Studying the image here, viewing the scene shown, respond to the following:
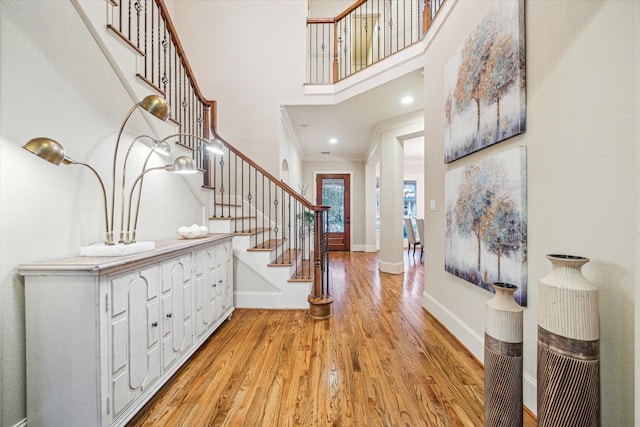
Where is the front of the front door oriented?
toward the camera

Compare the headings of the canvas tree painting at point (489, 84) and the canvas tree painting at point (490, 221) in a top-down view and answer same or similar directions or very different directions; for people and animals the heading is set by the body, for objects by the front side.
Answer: same or similar directions

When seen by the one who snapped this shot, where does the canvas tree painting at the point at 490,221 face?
facing the viewer and to the left of the viewer

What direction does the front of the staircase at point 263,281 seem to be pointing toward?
to the viewer's right

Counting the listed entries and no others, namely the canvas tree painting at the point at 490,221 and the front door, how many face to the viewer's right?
0

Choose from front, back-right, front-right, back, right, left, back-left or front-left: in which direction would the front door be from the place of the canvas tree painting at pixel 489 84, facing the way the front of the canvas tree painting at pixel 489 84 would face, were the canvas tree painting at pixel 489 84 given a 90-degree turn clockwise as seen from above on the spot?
front

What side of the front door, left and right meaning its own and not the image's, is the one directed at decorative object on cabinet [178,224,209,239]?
front

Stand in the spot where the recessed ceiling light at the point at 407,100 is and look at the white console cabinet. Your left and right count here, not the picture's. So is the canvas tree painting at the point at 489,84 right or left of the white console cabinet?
left

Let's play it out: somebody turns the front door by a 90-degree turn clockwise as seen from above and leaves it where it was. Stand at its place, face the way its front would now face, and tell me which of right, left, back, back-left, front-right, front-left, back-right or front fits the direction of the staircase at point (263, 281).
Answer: left

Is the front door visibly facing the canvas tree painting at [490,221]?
yes

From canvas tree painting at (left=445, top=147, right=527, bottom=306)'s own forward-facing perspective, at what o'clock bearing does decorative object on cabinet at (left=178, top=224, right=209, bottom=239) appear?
The decorative object on cabinet is roughly at 1 o'clock from the canvas tree painting.

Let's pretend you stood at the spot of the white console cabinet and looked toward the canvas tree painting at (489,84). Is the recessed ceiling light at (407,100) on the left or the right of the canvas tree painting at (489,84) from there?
left

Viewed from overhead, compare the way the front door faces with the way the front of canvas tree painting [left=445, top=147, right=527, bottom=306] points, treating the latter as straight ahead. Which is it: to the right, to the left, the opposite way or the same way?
to the left

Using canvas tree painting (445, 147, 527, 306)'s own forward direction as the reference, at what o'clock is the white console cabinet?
The white console cabinet is roughly at 12 o'clock from the canvas tree painting.

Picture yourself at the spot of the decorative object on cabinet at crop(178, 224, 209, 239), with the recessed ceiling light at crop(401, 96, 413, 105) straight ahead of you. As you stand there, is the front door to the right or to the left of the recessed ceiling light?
left

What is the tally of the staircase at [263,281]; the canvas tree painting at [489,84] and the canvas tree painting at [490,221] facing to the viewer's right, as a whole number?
1

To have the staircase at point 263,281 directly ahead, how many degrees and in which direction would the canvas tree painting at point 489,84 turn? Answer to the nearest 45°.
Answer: approximately 45° to its right

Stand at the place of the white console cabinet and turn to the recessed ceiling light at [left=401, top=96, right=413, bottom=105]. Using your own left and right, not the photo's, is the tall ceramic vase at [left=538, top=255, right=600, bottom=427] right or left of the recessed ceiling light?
right
